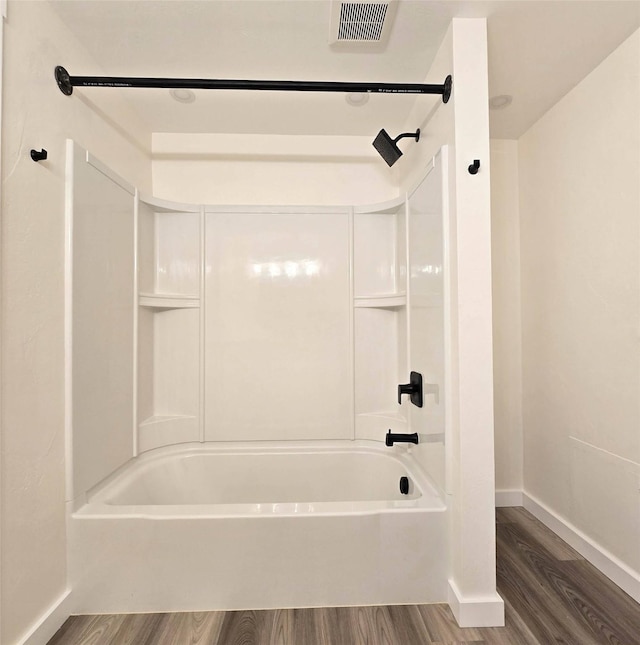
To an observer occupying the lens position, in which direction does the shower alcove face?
facing the viewer

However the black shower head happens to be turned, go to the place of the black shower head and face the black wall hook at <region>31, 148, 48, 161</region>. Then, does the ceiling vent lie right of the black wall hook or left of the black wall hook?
left

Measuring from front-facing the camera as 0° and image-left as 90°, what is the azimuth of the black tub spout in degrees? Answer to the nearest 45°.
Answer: approximately 90°

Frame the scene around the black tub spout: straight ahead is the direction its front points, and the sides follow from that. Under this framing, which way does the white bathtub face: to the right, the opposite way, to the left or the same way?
to the left

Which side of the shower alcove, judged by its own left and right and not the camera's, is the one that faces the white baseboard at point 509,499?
left

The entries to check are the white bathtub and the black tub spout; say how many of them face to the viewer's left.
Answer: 1

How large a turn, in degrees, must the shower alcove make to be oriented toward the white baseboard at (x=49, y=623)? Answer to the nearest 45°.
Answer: approximately 45° to its right
